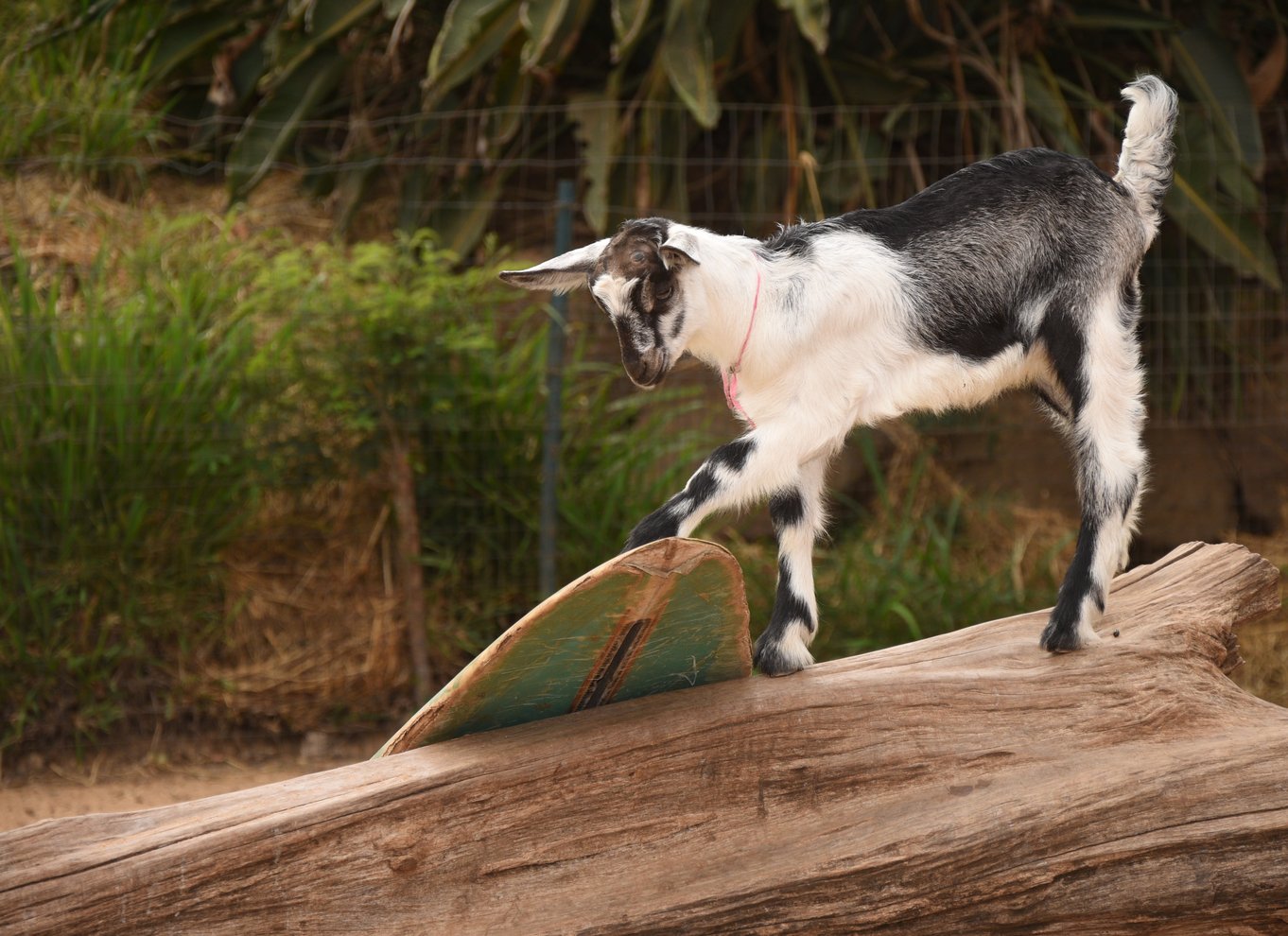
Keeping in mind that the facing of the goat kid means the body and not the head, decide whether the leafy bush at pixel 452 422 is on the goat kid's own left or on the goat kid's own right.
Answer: on the goat kid's own right

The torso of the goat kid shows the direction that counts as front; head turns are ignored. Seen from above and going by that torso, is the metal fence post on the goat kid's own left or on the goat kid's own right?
on the goat kid's own right

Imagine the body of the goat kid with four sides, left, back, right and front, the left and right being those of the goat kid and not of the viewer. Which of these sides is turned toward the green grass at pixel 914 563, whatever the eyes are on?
right

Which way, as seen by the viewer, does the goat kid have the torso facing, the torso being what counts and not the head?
to the viewer's left

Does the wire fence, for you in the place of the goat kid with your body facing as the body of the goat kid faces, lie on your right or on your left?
on your right
